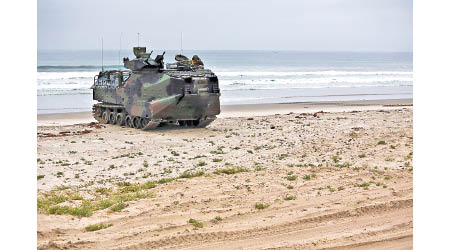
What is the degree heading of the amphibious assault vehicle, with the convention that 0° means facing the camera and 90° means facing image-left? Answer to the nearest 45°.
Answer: approximately 315°

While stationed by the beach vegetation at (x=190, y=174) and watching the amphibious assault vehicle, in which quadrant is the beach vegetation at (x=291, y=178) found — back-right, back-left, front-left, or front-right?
back-right

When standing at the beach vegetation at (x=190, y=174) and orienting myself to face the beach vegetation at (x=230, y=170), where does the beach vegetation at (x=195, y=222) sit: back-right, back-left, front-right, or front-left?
back-right
